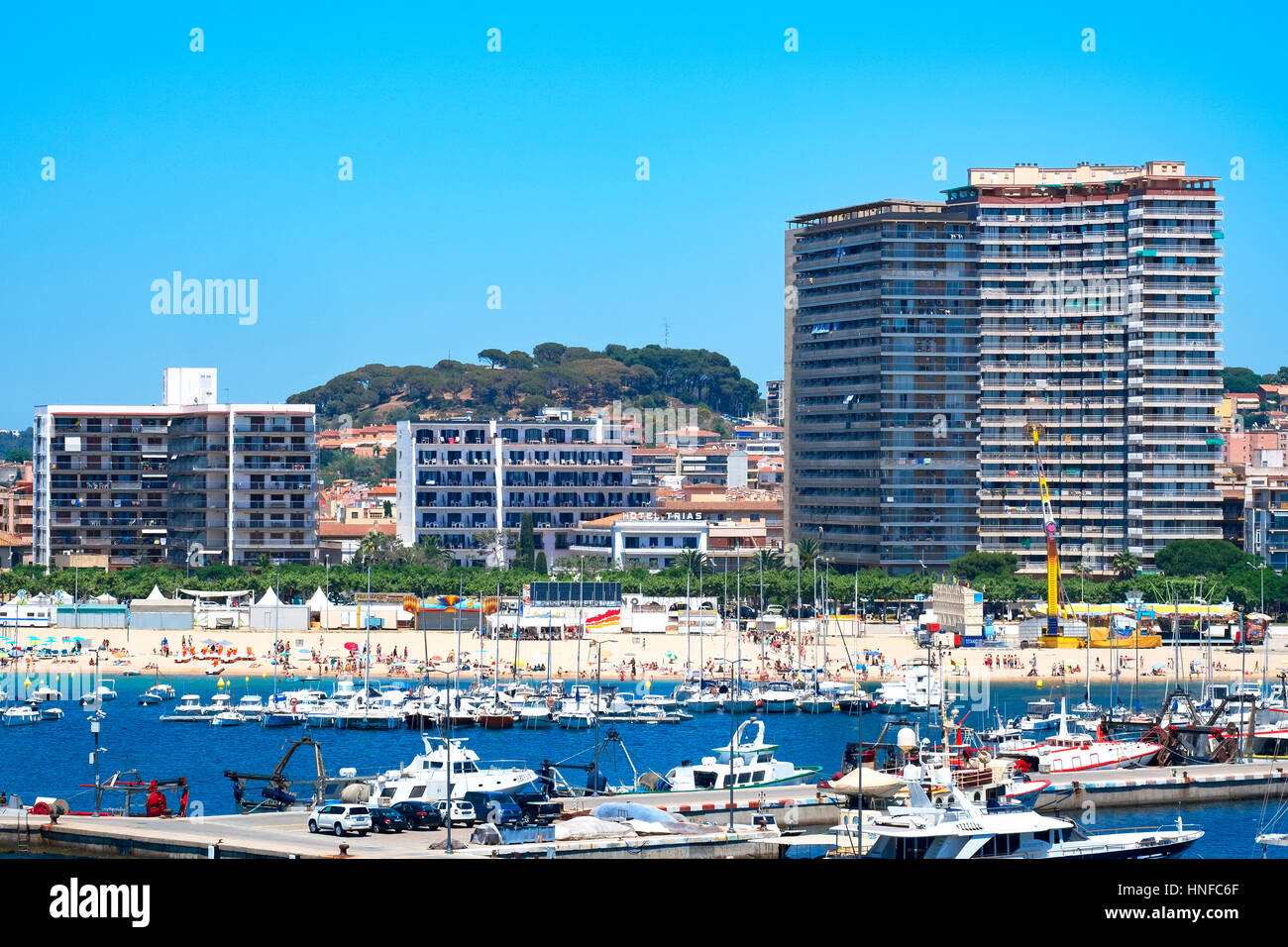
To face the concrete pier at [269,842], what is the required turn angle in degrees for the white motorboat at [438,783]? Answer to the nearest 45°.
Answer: approximately 135° to its right

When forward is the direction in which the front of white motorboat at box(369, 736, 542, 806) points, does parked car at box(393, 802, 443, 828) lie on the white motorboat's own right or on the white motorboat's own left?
on the white motorboat's own right

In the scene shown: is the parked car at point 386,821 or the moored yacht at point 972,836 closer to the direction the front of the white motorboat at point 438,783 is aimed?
the moored yacht

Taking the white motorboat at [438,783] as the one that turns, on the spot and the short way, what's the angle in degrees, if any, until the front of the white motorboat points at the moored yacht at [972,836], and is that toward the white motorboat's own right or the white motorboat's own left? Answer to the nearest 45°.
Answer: approximately 45° to the white motorboat's own right

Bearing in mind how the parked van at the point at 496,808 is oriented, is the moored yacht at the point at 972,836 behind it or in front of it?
in front

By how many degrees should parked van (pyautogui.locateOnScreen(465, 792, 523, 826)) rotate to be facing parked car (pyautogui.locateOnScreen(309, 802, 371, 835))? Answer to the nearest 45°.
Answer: approximately 90° to its right

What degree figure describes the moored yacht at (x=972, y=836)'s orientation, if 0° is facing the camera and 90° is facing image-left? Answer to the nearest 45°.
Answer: approximately 270°
